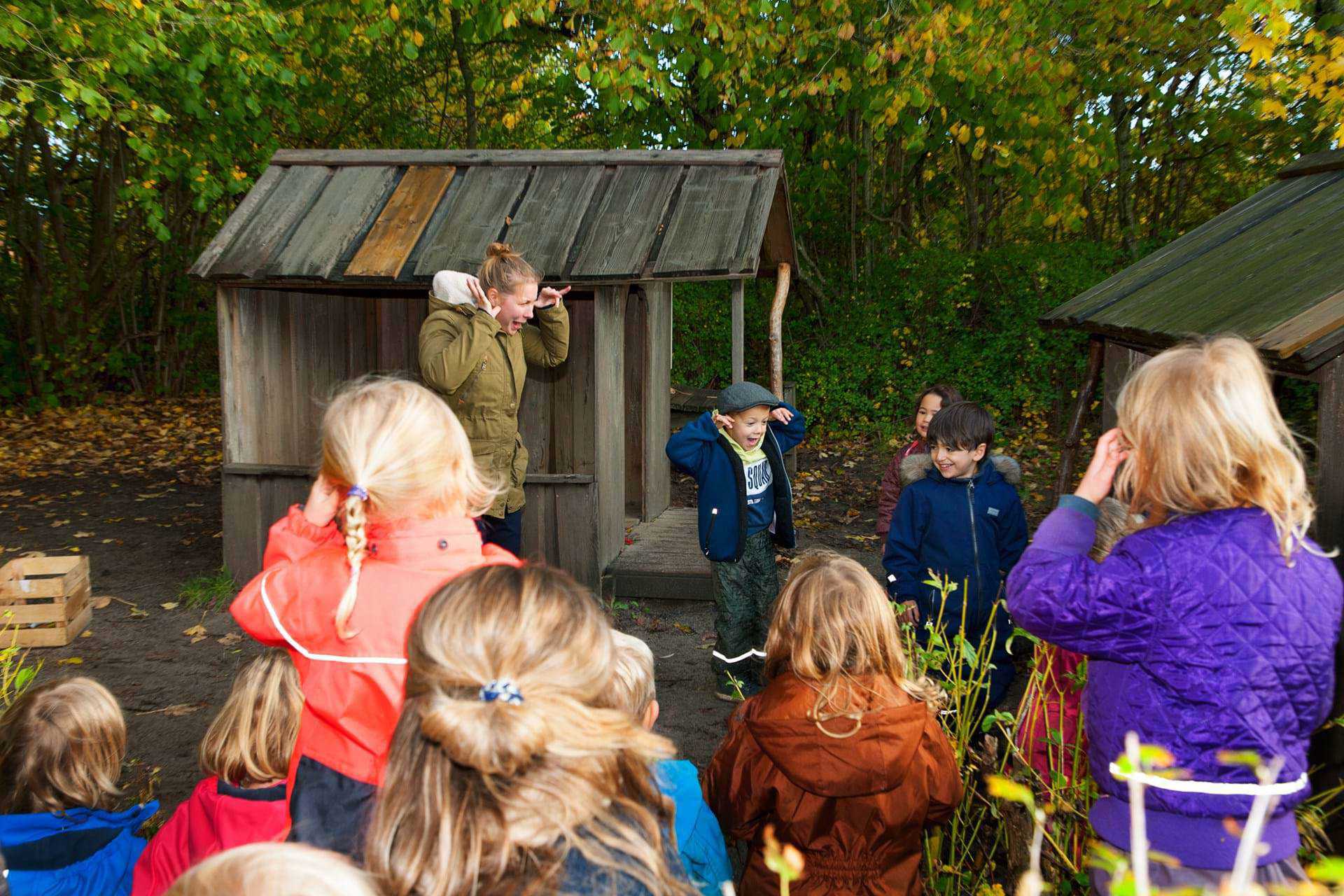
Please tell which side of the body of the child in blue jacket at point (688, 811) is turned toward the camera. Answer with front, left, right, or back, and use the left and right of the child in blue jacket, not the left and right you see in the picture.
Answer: back

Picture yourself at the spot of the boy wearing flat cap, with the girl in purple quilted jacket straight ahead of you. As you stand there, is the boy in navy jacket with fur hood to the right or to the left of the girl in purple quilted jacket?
left

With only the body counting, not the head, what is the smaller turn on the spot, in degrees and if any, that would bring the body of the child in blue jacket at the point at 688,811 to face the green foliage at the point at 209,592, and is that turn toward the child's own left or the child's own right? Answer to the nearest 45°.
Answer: approximately 45° to the child's own left

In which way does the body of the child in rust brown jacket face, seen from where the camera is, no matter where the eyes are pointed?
away from the camera

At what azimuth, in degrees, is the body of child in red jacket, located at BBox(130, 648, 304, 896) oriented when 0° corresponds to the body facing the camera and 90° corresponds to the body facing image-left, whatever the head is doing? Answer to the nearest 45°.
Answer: approximately 180°

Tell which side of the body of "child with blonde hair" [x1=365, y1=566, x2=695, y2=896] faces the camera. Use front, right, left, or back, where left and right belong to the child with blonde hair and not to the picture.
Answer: back

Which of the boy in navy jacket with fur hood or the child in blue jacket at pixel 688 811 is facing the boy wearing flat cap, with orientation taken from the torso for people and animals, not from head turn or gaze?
the child in blue jacket

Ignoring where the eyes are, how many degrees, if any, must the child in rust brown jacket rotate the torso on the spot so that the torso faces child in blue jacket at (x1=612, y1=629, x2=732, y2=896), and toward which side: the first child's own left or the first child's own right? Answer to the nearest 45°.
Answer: approximately 90° to the first child's own left

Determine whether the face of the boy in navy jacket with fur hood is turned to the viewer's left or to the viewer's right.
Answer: to the viewer's left
